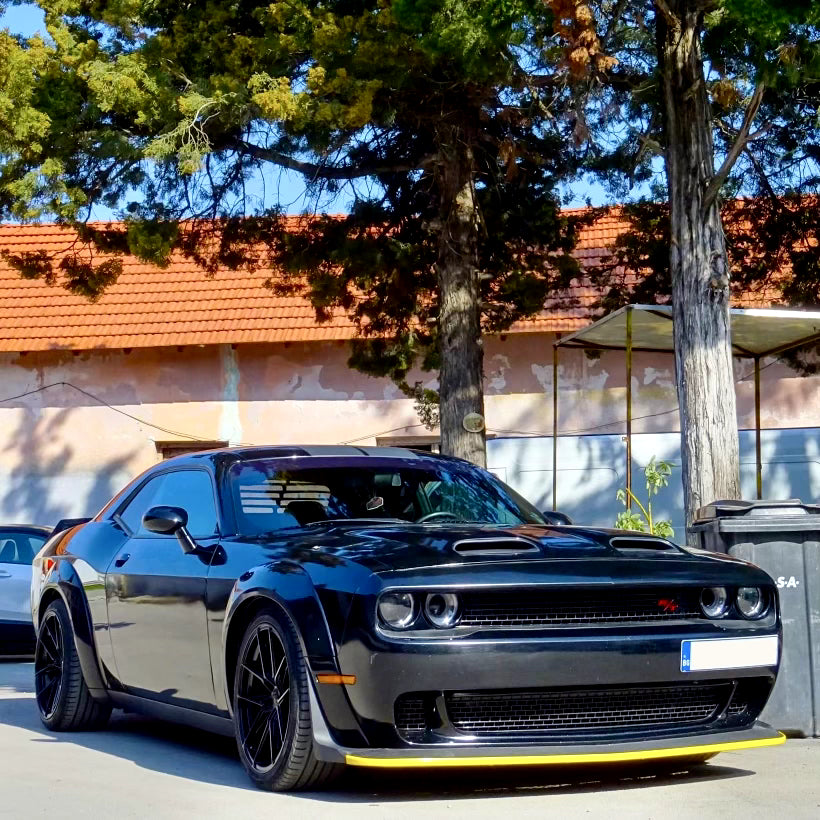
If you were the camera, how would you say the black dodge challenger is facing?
facing the viewer and to the right of the viewer

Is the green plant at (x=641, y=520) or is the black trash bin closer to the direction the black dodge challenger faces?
the black trash bin

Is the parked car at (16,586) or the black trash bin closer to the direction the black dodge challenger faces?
the black trash bin

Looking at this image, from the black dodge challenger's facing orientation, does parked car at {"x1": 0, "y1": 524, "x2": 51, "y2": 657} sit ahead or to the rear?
to the rear

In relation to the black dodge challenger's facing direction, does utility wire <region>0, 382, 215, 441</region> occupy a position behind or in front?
behind

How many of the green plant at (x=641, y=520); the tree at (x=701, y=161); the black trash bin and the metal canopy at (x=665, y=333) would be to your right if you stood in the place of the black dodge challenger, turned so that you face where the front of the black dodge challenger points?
0

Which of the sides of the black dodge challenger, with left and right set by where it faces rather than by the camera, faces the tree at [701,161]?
left

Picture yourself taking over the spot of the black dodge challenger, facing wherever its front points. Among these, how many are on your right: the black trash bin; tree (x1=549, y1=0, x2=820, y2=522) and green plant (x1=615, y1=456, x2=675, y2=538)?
0

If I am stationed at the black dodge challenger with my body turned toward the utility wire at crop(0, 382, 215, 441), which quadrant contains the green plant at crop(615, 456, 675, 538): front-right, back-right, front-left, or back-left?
front-right

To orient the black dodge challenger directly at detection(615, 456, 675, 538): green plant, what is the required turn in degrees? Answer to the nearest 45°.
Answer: approximately 135° to its left

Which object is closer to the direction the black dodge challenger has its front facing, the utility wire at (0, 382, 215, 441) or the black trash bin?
the black trash bin

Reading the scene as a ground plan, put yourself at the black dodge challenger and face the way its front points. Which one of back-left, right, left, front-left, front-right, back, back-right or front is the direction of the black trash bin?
left

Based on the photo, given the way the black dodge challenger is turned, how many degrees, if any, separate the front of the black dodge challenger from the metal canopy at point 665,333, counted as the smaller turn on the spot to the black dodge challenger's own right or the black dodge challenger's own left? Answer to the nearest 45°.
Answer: approximately 135° to the black dodge challenger's own left

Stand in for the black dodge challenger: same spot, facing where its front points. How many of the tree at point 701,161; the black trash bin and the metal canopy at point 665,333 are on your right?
0
